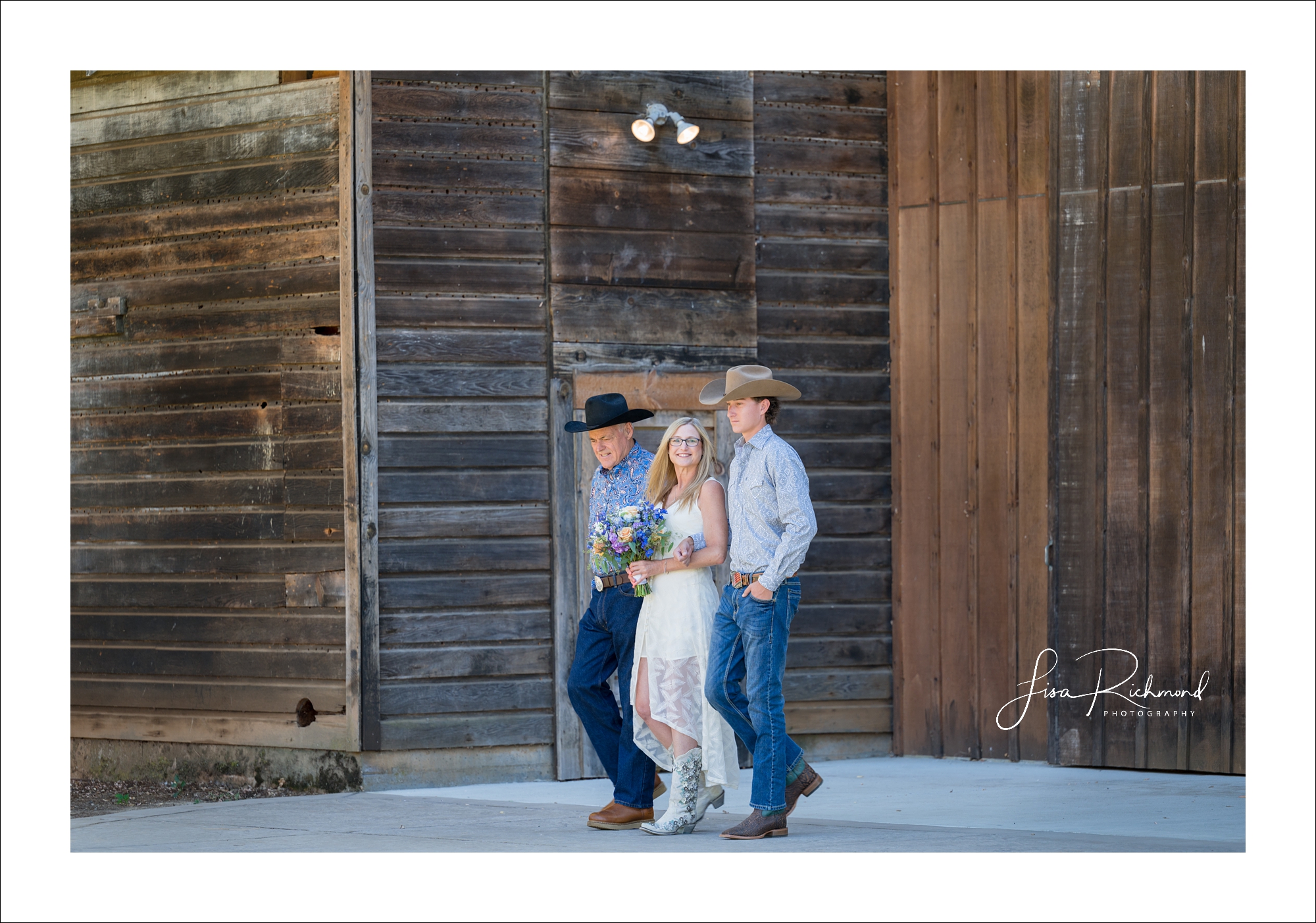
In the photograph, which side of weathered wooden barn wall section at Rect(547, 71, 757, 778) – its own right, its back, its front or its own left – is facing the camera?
front

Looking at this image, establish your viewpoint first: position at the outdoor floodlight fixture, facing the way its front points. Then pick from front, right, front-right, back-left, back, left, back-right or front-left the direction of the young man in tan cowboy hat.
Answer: front

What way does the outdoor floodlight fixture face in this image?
toward the camera

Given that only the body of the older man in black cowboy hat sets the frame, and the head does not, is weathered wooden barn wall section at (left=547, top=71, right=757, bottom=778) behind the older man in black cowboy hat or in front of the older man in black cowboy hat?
behind

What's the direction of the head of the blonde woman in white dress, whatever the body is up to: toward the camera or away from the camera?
toward the camera

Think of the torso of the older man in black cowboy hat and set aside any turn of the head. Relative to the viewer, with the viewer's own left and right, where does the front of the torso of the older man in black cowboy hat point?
facing the viewer and to the left of the viewer

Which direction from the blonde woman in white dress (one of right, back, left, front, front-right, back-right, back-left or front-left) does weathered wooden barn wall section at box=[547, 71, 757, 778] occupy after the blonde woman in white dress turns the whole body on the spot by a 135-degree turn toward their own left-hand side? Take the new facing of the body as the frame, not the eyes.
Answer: left

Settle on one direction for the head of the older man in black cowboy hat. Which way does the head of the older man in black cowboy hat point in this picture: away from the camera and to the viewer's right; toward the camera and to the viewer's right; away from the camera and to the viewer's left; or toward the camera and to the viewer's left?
toward the camera and to the viewer's left
